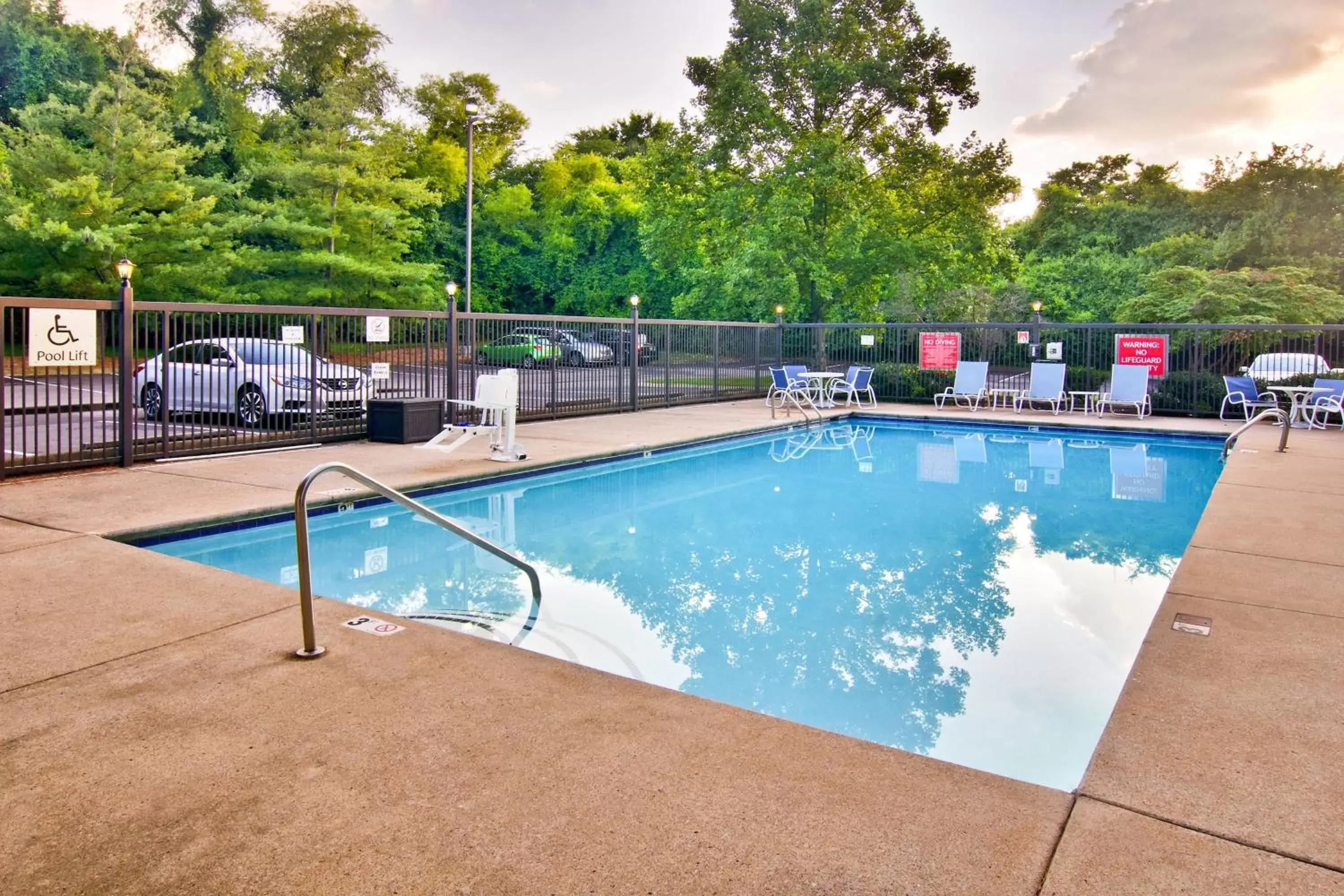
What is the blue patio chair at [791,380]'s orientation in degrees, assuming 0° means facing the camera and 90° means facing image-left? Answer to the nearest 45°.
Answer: approximately 315°

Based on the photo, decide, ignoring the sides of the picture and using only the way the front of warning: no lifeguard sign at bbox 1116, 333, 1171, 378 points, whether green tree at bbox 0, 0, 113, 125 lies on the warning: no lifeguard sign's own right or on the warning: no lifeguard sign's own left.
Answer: on the warning: no lifeguard sign's own right

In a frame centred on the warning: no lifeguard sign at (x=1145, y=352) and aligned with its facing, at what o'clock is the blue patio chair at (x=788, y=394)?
The blue patio chair is roughly at 2 o'clock from the warning: no lifeguard sign.

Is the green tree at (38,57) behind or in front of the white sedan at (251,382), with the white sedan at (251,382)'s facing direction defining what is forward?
behind
